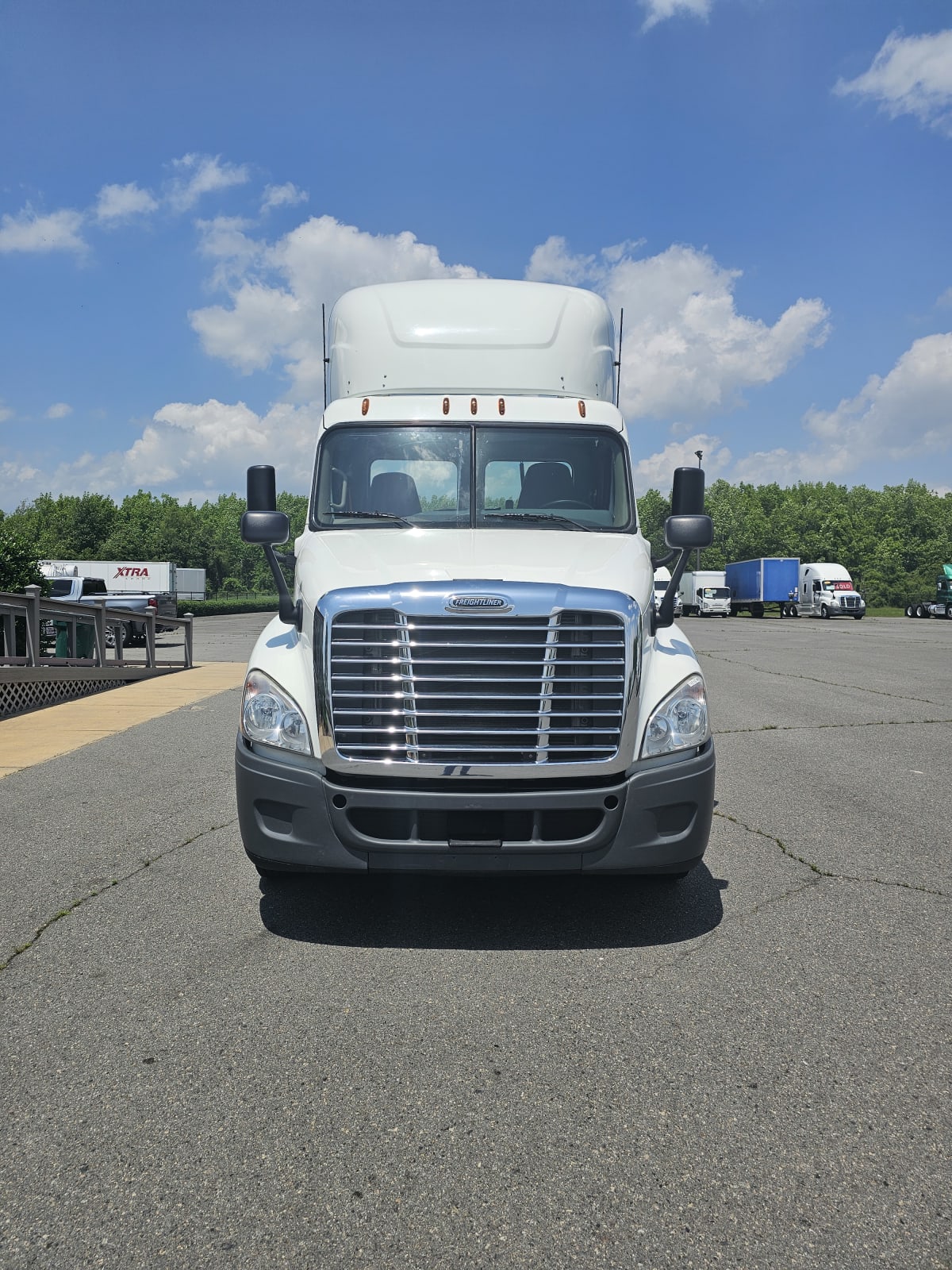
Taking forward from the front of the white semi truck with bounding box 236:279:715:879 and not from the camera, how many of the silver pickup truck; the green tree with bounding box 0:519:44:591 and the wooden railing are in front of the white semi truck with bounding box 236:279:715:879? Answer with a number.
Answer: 0

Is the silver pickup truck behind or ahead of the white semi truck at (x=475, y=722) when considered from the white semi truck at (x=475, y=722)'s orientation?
behind

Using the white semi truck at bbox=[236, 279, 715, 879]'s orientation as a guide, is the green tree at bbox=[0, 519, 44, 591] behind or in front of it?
behind

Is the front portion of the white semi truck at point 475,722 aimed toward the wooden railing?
no

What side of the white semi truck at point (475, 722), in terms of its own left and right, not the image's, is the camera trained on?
front
